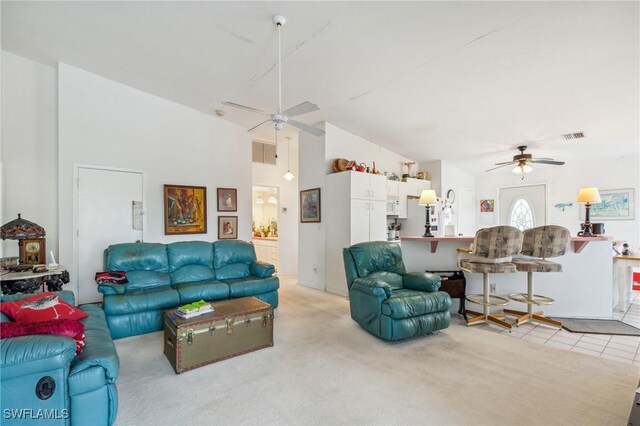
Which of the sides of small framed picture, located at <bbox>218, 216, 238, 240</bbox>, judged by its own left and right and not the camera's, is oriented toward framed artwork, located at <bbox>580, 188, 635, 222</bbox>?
left

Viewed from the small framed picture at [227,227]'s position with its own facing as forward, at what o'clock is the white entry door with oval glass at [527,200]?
The white entry door with oval glass is roughly at 9 o'clock from the small framed picture.

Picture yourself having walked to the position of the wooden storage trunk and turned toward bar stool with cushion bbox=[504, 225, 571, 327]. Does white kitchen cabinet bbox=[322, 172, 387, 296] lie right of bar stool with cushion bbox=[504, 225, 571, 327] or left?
left

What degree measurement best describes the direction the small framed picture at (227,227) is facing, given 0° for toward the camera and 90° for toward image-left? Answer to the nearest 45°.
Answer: approximately 0°

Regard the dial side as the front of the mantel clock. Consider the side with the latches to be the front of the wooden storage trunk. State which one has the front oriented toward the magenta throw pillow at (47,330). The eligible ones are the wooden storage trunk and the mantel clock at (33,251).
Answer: the mantel clock

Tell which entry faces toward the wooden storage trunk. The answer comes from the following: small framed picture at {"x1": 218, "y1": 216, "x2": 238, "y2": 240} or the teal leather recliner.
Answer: the small framed picture

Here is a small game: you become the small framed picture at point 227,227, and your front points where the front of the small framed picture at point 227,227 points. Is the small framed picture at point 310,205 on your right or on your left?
on your left
